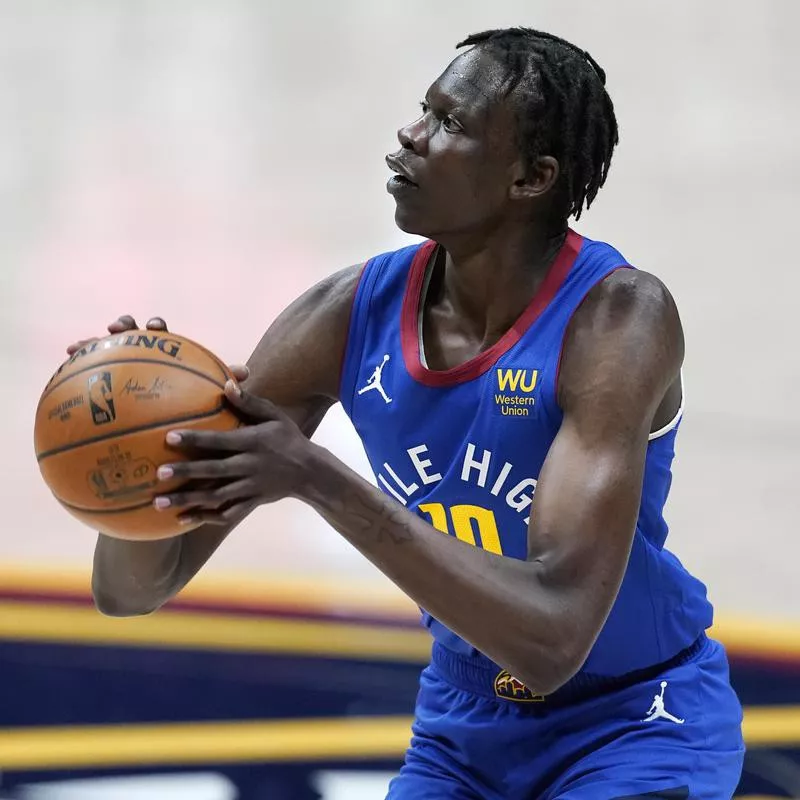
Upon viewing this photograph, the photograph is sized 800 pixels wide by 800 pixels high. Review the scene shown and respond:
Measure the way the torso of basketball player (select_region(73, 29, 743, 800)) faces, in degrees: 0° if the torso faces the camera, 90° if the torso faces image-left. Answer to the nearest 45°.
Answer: approximately 45°

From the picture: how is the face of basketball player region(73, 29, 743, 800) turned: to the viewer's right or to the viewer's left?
to the viewer's left
